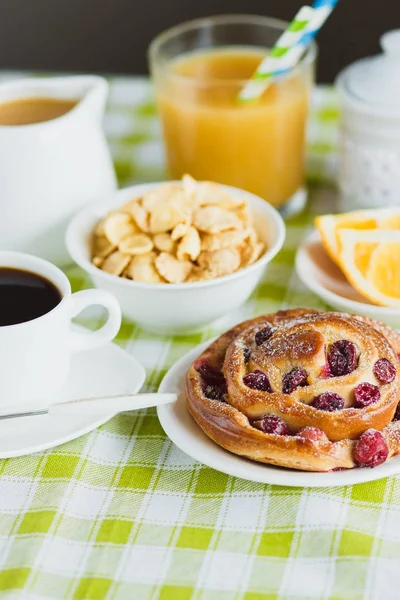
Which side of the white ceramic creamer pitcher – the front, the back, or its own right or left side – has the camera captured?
right

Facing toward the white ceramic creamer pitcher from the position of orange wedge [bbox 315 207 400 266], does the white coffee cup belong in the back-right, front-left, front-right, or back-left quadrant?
front-left

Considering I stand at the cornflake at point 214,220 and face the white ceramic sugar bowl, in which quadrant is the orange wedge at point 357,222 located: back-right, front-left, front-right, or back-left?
front-right
